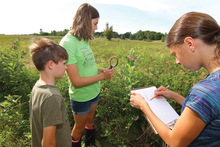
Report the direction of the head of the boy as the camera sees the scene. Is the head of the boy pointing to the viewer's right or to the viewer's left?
to the viewer's right

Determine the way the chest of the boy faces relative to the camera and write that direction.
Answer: to the viewer's right
